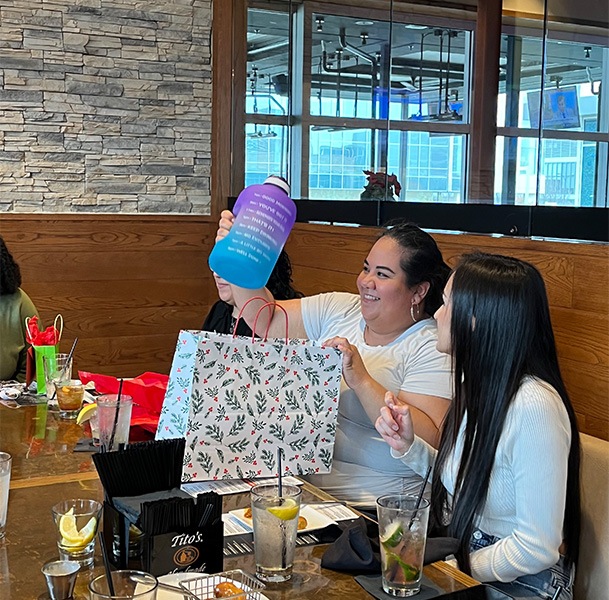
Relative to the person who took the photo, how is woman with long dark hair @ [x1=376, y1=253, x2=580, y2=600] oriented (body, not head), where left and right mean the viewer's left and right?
facing to the left of the viewer

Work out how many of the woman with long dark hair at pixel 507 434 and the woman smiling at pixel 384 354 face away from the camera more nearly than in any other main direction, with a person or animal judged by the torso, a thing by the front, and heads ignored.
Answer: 0

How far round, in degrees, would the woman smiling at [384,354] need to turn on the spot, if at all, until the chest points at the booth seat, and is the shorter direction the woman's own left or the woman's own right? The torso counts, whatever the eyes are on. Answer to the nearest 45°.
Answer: approximately 90° to the woman's own left

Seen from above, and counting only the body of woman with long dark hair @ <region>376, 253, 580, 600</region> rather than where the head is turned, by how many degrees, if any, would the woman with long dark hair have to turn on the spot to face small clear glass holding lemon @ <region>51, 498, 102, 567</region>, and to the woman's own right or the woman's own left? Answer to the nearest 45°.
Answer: approximately 45° to the woman's own left

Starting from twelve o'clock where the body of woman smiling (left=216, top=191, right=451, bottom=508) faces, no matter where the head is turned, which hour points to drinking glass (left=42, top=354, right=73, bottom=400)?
The drinking glass is roughly at 2 o'clock from the woman smiling.

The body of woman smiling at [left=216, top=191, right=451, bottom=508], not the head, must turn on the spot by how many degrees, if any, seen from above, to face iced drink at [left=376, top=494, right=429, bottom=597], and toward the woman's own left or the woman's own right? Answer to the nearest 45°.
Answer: approximately 45° to the woman's own left

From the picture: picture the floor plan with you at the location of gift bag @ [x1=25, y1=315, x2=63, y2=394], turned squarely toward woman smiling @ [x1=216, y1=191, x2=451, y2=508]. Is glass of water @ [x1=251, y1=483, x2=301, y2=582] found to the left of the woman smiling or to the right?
right

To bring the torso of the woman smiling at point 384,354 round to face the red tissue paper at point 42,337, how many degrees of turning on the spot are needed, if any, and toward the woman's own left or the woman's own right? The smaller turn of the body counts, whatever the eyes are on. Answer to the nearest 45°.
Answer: approximately 45° to the woman's own right

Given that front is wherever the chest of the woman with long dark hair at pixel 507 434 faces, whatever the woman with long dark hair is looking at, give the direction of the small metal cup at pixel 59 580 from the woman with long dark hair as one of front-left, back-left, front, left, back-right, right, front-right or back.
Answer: front-left

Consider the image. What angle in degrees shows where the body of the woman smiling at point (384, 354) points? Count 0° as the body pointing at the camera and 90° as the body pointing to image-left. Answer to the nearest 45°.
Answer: approximately 45°
